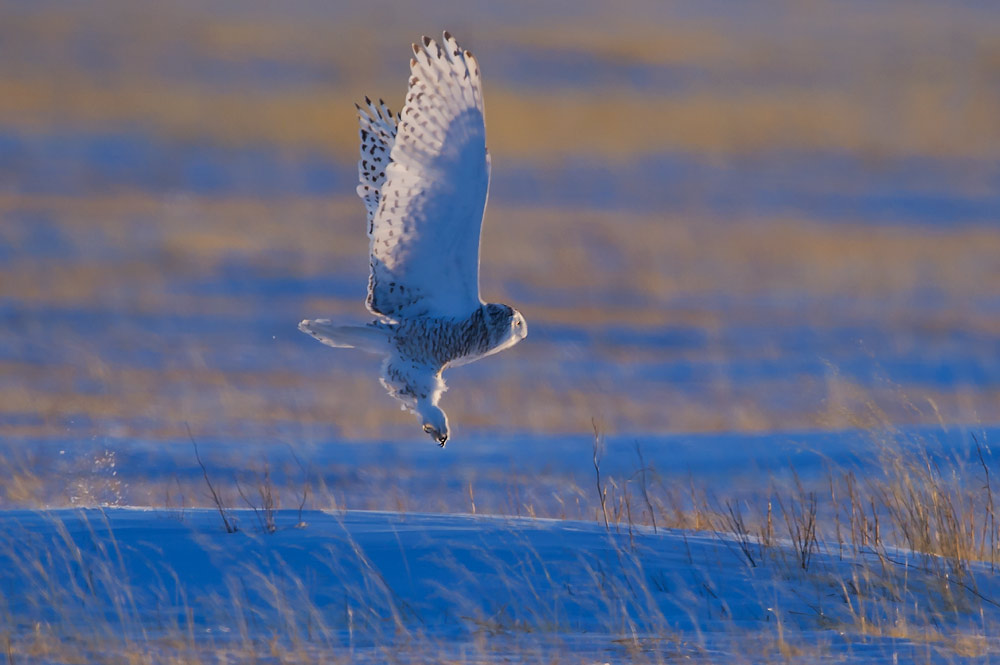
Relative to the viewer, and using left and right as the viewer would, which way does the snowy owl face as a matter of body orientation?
facing to the right of the viewer
